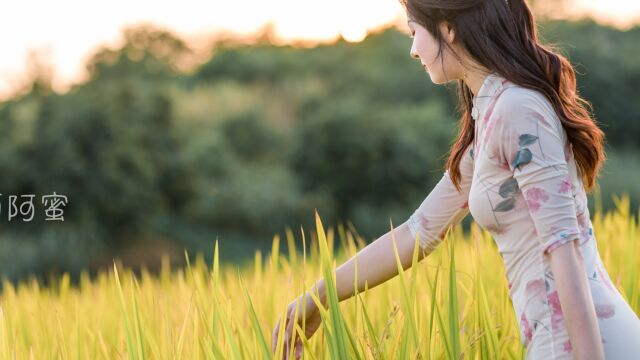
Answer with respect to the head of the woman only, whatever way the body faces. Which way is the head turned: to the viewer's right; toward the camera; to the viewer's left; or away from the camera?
to the viewer's left

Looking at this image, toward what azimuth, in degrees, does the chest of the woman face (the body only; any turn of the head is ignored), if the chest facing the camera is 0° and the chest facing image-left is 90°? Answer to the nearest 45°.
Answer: approximately 90°
